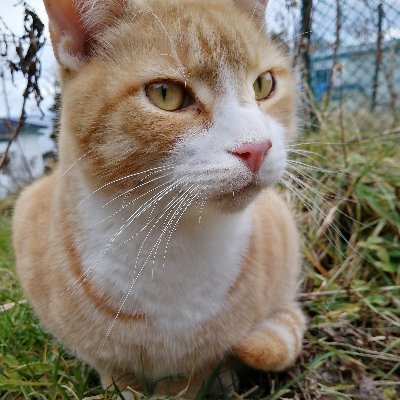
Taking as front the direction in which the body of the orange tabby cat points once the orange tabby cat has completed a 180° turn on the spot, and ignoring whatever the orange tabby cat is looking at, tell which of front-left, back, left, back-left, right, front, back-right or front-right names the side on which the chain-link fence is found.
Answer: front-right

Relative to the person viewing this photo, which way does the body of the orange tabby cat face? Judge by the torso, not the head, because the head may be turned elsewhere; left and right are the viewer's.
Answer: facing the viewer
